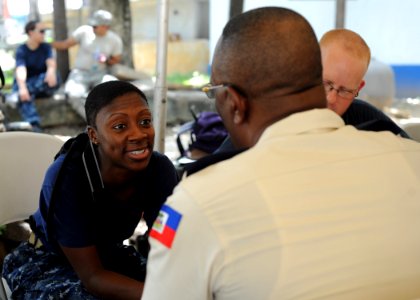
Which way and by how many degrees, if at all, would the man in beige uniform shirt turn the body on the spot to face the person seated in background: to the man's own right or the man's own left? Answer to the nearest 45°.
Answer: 0° — they already face them

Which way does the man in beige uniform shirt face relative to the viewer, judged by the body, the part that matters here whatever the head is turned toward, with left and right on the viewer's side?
facing away from the viewer and to the left of the viewer

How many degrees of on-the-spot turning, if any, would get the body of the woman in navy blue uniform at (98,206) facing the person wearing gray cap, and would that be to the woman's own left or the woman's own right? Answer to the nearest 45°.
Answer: approximately 135° to the woman's own left

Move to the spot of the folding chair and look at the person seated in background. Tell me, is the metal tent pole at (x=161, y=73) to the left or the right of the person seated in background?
right

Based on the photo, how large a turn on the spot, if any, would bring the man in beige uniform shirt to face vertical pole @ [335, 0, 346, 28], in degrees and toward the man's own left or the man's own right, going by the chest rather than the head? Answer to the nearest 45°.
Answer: approximately 45° to the man's own right

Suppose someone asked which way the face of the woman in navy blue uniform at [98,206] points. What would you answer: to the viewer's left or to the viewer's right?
to the viewer's right

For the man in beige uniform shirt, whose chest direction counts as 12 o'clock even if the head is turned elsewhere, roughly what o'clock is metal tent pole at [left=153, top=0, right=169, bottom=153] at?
The metal tent pole is roughly at 1 o'clock from the man in beige uniform shirt.

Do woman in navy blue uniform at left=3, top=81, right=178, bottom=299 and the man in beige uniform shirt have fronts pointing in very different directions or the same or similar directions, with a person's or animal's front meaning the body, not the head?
very different directions

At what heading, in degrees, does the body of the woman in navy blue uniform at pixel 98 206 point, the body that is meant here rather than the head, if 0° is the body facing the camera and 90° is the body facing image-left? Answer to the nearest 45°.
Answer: approximately 315°

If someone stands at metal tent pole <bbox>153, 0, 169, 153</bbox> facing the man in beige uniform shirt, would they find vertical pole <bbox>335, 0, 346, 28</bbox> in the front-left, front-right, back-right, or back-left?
back-left

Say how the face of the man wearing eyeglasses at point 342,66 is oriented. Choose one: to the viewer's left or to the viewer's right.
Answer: to the viewer's left
